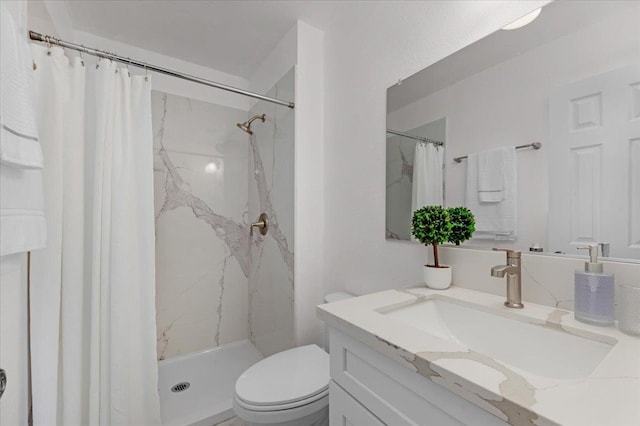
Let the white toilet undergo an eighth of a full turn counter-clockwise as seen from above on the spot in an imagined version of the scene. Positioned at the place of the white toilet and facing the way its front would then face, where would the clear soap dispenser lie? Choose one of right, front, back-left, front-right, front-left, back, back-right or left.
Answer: front-left

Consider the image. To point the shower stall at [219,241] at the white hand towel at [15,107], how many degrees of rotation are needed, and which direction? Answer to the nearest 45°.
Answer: approximately 45° to its right

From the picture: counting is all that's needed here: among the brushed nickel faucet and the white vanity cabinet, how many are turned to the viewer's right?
0

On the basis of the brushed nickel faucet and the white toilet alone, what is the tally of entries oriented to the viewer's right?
0

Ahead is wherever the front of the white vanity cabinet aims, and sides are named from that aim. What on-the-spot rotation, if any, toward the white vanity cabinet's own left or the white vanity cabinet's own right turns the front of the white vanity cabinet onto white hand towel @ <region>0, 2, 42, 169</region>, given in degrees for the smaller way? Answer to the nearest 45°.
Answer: approximately 45° to the white vanity cabinet's own right

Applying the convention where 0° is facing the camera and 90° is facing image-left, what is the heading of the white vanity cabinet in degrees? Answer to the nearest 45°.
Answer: approximately 45°

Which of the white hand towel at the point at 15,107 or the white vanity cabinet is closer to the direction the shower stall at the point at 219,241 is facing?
the white vanity cabinet

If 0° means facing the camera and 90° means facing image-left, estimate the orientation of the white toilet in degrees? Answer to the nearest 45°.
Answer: approximately 45°
